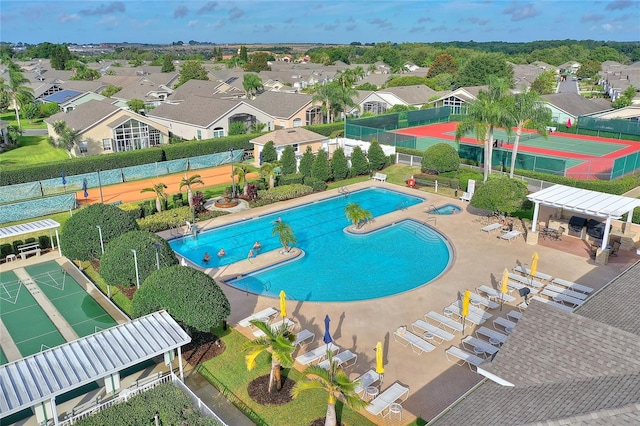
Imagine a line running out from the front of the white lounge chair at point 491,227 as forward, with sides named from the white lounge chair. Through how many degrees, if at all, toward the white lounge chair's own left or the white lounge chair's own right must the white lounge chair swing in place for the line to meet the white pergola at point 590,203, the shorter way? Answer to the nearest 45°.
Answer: approximately 135° to the white lounge chair's own left

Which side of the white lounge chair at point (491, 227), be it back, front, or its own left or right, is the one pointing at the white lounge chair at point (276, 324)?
front

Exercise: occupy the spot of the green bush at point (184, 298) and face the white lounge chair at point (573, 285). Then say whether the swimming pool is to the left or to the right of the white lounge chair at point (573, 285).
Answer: left

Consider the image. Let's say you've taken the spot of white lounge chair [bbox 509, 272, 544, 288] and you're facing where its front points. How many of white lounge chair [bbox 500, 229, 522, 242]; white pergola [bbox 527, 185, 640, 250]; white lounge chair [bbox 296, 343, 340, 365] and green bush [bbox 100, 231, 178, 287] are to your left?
2

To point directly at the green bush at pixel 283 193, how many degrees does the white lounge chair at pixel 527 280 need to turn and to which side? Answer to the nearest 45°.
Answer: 0° — it already faces it

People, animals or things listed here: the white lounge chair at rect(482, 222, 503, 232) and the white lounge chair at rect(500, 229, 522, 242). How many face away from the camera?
0

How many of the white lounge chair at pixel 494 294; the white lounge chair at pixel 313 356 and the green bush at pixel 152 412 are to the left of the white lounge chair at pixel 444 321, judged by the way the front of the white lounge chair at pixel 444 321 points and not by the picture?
2

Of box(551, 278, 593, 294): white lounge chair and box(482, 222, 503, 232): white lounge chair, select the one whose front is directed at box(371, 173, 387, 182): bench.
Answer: box(551, 278, 593, 294): white lounge chair

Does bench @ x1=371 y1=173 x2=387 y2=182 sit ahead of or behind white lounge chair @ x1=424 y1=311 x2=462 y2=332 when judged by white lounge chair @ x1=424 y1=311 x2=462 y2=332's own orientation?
ahead

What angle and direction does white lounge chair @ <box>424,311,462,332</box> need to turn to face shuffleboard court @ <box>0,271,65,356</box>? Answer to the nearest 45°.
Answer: approximately 45° to its left

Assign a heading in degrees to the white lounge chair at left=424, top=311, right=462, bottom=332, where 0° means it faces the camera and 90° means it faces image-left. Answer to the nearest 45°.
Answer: approximately 135°

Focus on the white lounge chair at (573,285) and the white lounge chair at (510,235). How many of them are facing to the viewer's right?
0

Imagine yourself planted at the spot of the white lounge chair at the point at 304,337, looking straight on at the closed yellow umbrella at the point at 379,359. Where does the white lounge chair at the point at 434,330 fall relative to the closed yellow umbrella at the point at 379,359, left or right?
left

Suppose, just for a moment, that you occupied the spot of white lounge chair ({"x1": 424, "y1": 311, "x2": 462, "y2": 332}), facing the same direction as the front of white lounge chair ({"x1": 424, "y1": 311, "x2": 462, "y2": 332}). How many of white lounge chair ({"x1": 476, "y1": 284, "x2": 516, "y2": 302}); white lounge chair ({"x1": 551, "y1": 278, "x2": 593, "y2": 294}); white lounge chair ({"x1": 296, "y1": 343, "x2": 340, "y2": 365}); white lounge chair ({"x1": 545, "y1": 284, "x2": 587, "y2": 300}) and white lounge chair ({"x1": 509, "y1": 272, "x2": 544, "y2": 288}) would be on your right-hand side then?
4

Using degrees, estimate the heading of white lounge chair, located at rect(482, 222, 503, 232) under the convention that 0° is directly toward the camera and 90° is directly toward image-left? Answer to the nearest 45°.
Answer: approximately 45°

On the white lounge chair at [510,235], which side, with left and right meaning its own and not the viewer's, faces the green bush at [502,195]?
right
